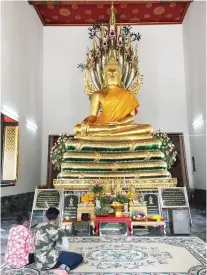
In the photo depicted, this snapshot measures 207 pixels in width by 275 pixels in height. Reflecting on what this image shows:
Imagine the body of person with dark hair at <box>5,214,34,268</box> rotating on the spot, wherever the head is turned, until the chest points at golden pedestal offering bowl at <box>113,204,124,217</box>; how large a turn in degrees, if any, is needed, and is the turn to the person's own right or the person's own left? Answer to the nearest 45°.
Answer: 0° — they already face it

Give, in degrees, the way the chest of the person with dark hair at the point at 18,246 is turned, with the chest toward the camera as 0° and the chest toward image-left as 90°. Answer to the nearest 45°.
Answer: approximately 225°

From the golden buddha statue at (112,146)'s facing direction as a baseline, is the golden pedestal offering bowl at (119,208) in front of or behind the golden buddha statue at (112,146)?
in front

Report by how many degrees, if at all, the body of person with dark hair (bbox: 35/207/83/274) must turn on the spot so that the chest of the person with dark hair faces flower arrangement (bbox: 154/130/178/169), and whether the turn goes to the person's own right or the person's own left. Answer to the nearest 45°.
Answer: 0° — they already face it

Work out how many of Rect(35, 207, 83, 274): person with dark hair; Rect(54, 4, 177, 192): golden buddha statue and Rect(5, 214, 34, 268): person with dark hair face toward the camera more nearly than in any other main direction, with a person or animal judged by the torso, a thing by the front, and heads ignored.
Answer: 1

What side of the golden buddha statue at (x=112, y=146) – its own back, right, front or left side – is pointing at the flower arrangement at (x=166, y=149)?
left

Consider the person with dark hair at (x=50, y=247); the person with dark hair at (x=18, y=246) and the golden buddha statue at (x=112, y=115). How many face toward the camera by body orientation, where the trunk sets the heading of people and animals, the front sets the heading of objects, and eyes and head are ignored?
1

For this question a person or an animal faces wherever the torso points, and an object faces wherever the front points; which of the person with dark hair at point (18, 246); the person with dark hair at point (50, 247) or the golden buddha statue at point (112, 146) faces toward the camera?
the golden buddha statue

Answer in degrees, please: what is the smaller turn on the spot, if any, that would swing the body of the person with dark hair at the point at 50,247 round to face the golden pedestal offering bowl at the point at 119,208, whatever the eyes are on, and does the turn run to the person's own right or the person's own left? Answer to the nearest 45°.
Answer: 0° — they already face it

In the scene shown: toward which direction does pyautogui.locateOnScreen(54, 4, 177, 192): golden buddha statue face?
toward the camera

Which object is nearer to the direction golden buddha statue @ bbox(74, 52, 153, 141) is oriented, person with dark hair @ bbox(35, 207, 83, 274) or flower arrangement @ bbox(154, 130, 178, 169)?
the person with dark hair

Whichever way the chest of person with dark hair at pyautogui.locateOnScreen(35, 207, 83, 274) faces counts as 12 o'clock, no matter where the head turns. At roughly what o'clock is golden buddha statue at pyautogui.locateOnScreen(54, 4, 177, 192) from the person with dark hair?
The golden buddha statue is roughly at 11 o'clock from the person with dark hair.

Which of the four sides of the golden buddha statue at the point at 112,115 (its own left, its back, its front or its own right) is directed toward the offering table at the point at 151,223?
front

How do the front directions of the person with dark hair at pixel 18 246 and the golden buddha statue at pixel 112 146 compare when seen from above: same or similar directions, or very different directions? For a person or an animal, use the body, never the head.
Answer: very different directions

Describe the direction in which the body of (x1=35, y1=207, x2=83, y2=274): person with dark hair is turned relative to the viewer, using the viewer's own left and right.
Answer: facing away from the viewer and to the right of the viewer

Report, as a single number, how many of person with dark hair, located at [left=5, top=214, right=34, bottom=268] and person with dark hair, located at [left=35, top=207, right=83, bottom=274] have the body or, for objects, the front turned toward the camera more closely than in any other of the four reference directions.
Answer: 0
